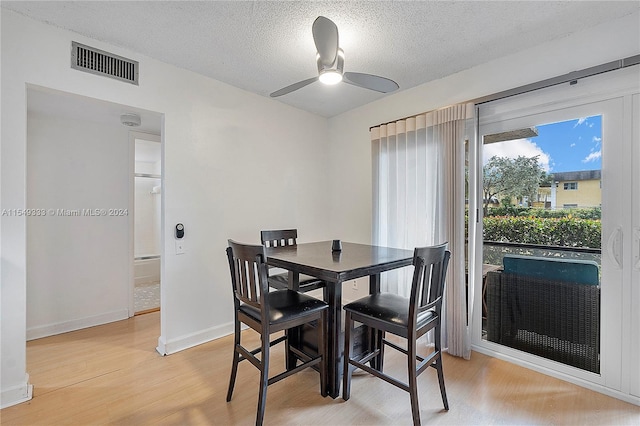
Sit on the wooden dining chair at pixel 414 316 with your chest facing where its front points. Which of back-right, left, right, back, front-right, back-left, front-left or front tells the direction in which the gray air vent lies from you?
front-left

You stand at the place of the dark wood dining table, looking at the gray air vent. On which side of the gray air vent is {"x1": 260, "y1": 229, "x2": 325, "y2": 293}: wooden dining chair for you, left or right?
right

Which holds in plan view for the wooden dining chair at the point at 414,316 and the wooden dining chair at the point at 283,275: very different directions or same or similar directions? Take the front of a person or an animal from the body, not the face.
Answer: very different directions

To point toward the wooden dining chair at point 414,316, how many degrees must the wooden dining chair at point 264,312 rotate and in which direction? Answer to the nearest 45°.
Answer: approximately 45° to its right

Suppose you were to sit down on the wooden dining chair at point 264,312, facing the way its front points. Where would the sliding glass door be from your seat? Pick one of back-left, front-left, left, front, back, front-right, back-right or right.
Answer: front-right

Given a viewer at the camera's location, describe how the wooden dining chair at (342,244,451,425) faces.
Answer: facing away from the viewer and to the left of the viewer

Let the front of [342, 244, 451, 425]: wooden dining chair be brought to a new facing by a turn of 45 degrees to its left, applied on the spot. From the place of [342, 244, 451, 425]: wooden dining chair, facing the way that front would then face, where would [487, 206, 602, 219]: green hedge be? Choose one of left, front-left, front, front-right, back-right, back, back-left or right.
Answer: back-right

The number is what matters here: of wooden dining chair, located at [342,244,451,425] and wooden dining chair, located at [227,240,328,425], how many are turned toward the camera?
0

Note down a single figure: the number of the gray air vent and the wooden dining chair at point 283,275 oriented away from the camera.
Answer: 0

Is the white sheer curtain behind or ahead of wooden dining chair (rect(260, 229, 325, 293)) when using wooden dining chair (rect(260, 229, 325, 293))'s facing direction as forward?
ahead
